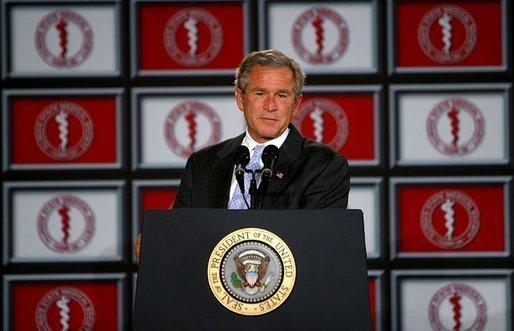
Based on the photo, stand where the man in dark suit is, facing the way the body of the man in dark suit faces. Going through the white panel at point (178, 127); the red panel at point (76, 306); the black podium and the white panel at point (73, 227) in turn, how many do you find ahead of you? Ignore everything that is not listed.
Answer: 1

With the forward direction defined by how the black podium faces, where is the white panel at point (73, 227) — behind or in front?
behind

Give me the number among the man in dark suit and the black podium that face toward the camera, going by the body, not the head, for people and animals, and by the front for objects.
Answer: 2

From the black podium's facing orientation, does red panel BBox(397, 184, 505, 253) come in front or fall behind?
behind

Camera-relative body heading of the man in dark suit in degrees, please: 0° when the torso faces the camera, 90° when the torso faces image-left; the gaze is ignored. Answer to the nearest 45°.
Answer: approximately 0°

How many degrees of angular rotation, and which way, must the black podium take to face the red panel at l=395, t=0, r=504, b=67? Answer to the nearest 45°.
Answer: approximately 135° to its left
